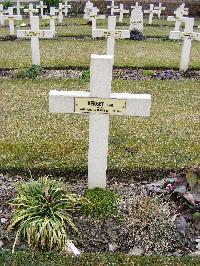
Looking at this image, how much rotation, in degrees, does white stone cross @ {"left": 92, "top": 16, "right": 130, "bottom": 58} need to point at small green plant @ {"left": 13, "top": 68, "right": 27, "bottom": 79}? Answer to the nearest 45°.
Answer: approximately 45° to its right

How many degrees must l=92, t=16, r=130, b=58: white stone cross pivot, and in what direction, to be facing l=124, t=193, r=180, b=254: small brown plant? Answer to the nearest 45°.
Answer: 0° — it already faces it

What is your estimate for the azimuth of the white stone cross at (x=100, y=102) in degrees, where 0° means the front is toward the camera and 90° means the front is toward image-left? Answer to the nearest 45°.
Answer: approximately 0°

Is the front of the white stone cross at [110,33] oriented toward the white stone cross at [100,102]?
yes

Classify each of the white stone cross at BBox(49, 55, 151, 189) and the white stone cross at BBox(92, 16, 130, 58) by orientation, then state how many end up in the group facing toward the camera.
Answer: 2

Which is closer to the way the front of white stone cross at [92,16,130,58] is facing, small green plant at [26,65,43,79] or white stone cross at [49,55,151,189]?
the white stone cross
